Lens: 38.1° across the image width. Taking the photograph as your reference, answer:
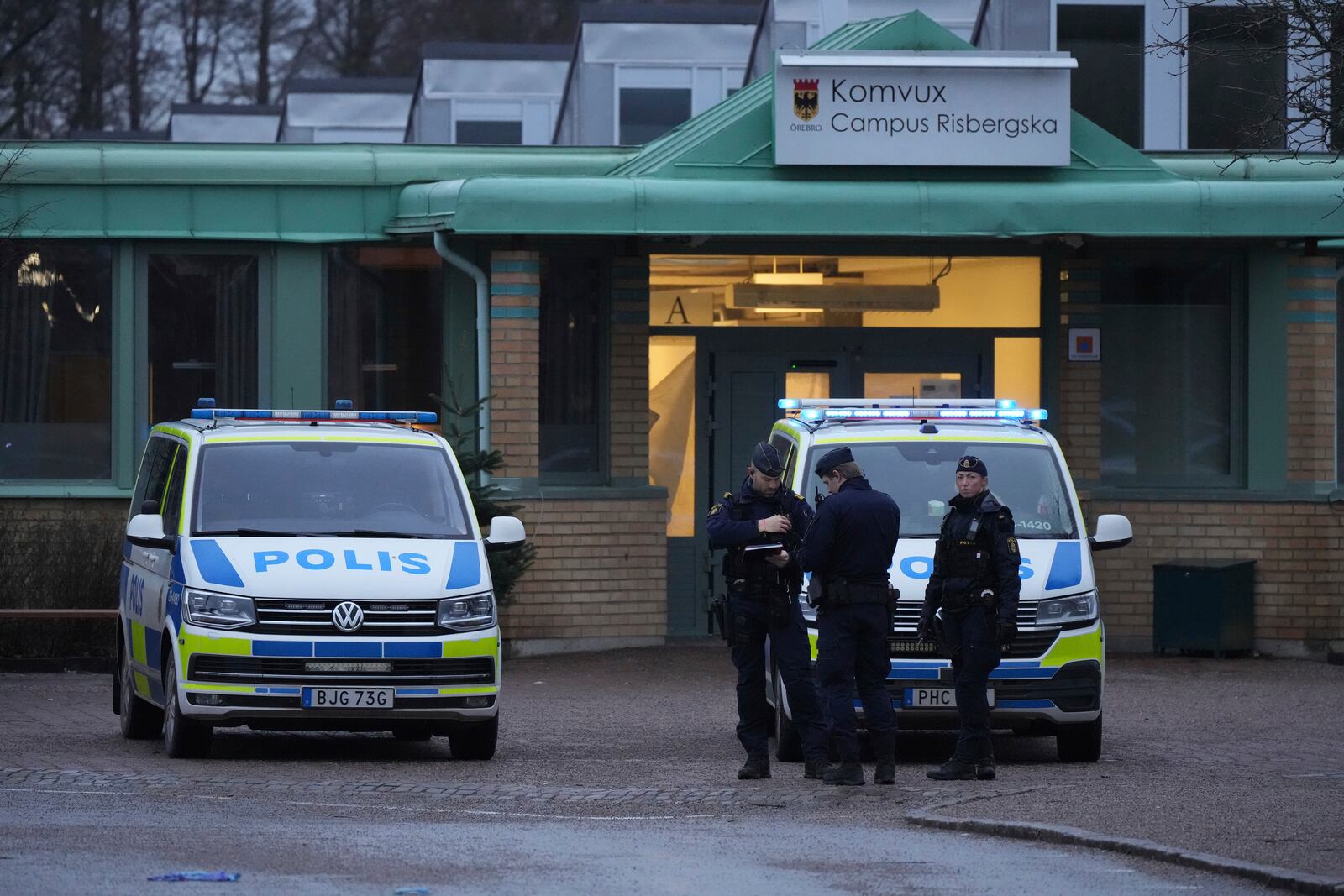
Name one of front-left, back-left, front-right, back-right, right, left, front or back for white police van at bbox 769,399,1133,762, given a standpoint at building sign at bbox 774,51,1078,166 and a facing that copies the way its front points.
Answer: front

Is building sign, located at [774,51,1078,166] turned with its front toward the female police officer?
yes

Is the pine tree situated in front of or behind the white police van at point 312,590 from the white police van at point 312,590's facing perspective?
behind

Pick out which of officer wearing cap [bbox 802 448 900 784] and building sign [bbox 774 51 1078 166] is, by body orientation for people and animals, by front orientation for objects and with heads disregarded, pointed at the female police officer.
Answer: the building sign

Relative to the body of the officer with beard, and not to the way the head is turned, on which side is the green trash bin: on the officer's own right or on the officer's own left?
on the officer's own left

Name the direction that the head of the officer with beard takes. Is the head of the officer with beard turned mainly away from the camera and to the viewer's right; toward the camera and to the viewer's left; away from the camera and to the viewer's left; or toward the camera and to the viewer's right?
toward the camera and to the viewer's right

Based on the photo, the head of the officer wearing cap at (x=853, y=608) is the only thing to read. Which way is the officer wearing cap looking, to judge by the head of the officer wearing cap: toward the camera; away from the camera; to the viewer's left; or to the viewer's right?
to the viewer's left

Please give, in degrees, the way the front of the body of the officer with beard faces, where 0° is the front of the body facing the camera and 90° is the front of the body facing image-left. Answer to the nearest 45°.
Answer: approximately 315°

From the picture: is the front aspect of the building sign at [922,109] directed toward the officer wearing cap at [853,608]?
yes

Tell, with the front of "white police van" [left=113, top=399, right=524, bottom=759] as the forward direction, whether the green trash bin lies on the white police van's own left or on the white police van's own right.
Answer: on the white police van's own left
